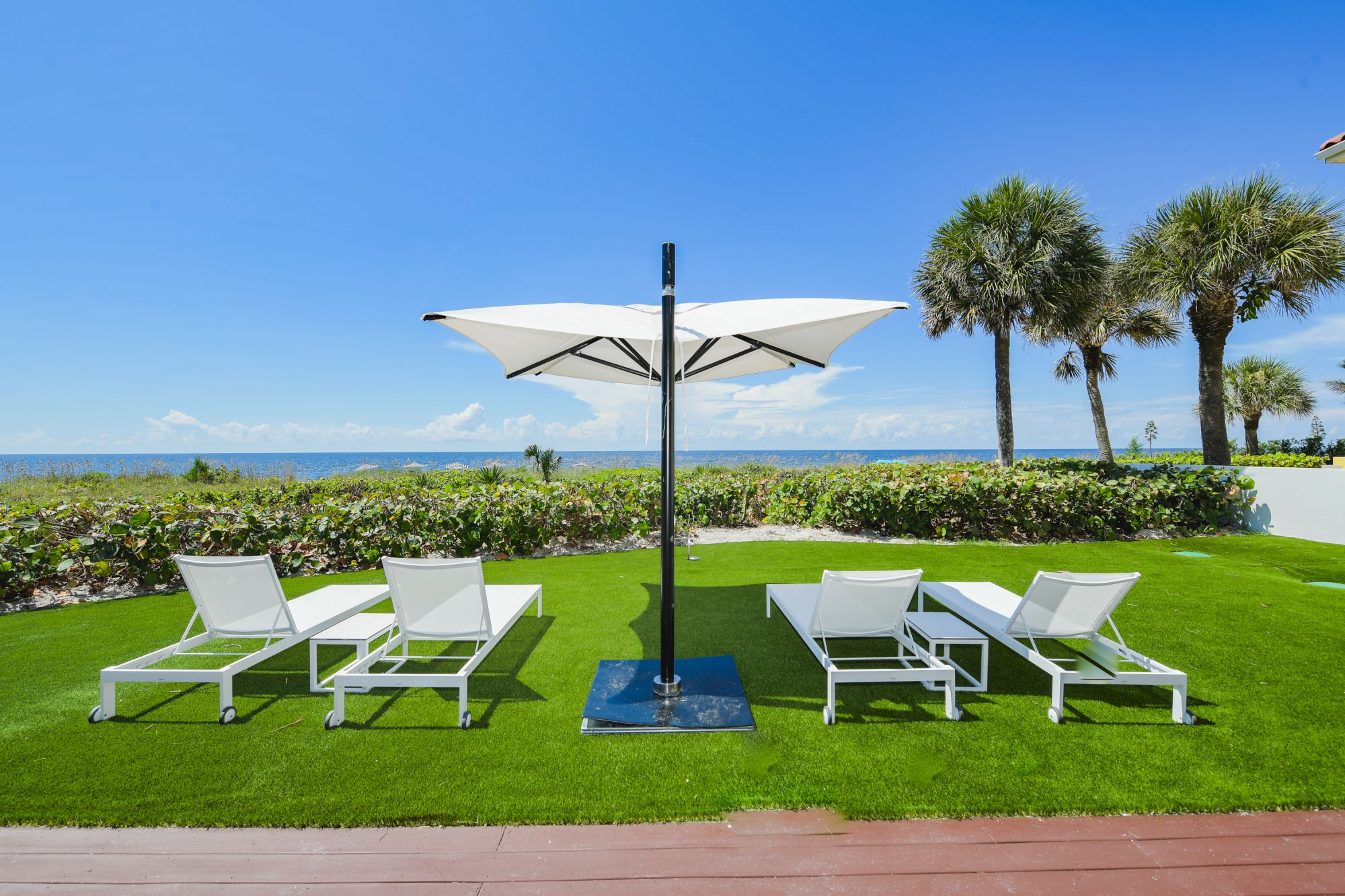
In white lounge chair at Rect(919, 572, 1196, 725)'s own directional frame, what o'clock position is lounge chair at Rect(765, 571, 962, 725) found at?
The lounge chair is roughly at 9 o'clock from the white lounge chair.

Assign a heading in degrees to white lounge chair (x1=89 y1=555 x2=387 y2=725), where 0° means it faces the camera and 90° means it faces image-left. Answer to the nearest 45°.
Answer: approximately 225°

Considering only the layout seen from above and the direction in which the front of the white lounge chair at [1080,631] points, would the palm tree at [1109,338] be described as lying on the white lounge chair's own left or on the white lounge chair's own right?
on the white lounge chair's own right

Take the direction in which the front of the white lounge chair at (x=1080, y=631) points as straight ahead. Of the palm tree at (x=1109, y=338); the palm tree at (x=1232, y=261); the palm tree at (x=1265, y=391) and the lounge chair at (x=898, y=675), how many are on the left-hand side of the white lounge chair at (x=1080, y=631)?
1

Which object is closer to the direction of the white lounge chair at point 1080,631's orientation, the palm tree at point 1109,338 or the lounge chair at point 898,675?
the palm tree

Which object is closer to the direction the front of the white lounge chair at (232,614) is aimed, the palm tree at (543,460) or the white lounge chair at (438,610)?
the palm tree

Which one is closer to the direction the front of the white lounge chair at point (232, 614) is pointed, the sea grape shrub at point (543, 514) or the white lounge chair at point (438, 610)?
the sea grape shrub

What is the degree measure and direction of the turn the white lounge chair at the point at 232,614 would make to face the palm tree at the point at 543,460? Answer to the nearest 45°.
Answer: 0° — it already faces it
